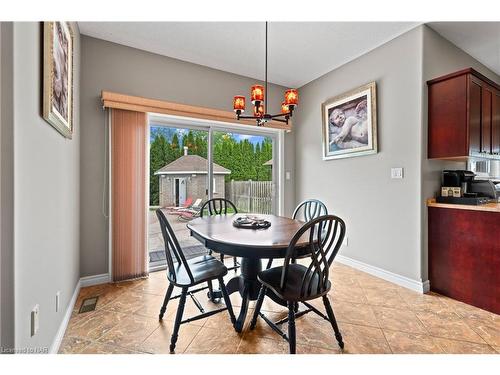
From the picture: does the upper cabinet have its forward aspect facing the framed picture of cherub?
no

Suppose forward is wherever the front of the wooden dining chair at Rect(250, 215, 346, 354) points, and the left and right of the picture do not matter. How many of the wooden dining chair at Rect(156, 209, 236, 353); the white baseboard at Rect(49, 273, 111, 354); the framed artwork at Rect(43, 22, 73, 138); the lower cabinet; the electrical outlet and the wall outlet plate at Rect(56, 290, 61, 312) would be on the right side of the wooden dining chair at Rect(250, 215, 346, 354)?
1

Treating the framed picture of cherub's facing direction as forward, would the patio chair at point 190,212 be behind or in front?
in front

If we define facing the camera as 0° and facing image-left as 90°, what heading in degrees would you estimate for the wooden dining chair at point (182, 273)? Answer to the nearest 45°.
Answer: approximately 225°

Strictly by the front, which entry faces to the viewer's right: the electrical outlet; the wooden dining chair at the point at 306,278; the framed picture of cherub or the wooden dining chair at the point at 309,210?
the electrical outlet

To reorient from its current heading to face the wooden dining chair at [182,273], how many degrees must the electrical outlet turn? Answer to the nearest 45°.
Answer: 0° — it already faces it

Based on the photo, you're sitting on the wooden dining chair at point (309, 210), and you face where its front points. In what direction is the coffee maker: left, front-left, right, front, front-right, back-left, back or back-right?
back-left

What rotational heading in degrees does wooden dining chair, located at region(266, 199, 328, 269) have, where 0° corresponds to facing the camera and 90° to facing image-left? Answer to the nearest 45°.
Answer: approximately 45°

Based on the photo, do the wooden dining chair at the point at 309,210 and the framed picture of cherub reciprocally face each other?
no

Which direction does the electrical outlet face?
to the viewer's right

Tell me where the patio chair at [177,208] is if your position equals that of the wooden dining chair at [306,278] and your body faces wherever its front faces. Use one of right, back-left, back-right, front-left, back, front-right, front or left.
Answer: front

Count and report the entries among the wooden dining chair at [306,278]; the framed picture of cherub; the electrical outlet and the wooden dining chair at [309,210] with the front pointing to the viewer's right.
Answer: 1

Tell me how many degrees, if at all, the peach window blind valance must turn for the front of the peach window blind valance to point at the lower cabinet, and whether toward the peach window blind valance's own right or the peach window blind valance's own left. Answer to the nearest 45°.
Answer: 0° — it already faces it

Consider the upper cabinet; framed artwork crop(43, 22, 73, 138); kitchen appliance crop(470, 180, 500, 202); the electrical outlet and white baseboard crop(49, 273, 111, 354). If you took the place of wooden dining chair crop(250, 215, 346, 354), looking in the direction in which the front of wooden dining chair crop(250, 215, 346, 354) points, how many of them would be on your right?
2

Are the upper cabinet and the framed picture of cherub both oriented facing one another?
no

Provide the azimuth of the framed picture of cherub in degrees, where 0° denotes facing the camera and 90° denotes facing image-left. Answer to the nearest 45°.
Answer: approximately 45°

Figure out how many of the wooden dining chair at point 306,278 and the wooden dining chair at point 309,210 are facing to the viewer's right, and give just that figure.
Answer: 0

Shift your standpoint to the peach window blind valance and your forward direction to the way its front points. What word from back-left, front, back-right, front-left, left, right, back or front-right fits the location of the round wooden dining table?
front

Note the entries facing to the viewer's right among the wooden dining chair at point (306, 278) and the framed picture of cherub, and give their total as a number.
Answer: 0
